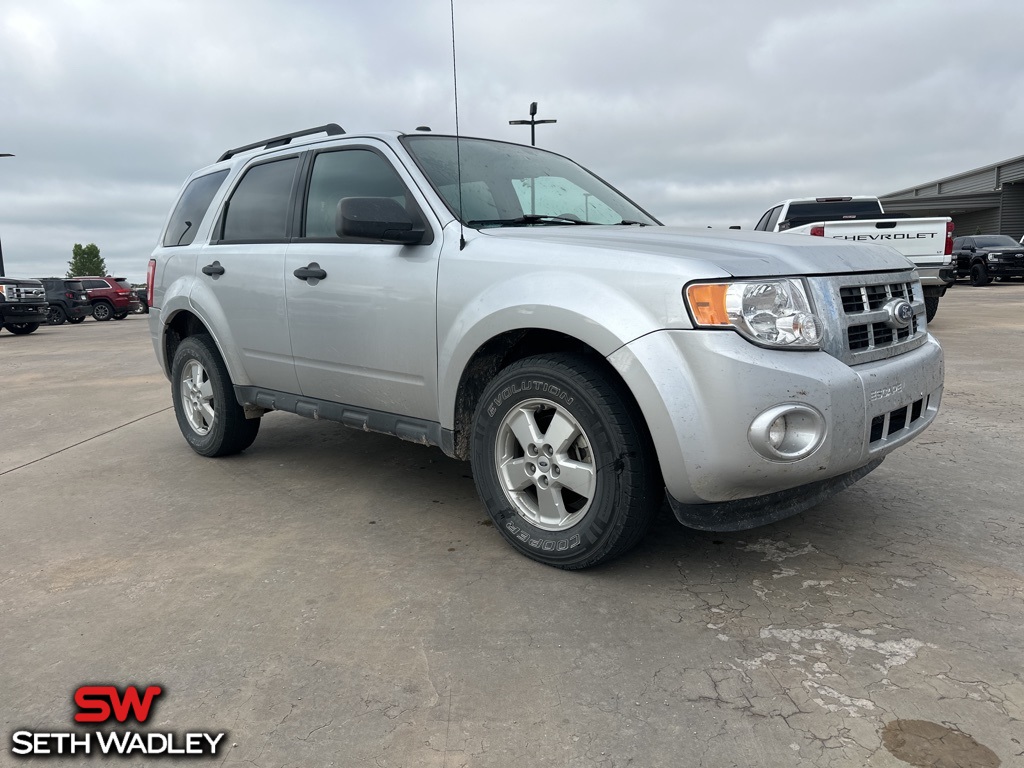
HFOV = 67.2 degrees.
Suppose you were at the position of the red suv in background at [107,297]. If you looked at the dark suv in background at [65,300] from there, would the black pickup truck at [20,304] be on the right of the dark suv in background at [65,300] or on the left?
left

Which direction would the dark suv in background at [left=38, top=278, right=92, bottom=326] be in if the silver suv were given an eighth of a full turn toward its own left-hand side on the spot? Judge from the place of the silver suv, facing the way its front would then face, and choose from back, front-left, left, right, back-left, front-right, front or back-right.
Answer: back-left

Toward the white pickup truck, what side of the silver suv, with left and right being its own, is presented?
left

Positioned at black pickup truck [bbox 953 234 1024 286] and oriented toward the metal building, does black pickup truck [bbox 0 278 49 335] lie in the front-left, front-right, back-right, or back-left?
back-left

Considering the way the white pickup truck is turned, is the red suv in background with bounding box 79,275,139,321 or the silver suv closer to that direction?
the red suv in background

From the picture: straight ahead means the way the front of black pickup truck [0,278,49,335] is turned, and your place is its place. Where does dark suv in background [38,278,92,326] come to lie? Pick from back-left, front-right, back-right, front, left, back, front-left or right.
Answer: back-left

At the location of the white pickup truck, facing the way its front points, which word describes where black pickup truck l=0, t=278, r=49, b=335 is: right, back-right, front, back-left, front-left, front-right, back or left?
front-left

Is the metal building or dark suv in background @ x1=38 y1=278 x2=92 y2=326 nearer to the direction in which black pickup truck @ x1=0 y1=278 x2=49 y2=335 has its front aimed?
the metal building

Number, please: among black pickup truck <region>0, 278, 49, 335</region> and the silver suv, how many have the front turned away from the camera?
0

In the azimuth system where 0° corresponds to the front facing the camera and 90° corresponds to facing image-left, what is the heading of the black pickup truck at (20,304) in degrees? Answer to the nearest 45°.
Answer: approximately 315°

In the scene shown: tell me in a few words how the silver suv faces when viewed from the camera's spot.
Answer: facing the viewer and to the right of the viewer

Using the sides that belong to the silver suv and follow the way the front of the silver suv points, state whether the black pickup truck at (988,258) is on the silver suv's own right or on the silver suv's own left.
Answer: on the silver suv's own left

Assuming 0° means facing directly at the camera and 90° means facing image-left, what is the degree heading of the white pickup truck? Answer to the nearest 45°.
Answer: approximately 135°
